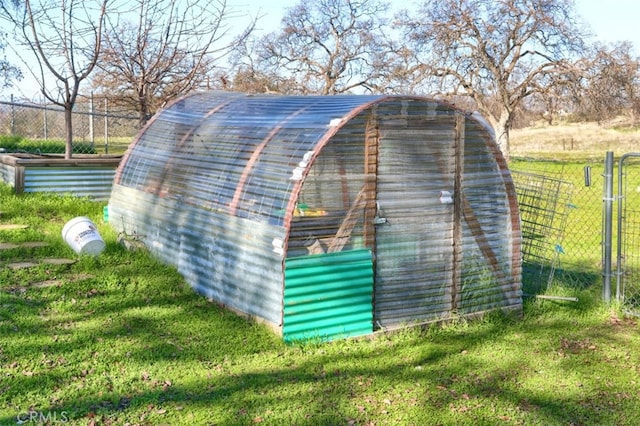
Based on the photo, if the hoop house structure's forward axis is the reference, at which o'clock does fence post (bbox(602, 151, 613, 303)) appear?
The fence post is roughly at 10 o'clock from the hoop house structure.

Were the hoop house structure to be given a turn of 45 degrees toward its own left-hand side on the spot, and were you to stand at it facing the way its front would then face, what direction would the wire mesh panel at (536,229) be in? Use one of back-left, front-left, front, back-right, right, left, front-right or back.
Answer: front-left

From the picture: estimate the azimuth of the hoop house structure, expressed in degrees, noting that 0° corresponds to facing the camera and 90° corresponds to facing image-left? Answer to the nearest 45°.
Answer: approximately 315°

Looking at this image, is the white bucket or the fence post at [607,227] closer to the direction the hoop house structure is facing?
the fence post

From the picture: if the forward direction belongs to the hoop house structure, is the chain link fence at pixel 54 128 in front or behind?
behind

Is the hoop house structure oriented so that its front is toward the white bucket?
no

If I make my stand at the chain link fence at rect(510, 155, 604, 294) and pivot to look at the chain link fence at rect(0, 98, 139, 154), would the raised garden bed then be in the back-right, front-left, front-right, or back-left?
front-left

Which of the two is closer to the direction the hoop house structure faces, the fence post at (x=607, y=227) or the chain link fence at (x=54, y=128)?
the fence post

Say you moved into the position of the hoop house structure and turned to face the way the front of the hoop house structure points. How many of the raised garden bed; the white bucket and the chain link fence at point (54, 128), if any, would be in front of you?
0

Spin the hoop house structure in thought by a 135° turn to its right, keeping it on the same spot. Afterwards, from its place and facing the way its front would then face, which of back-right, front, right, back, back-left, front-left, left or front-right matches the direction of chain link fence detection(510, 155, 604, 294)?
back-right

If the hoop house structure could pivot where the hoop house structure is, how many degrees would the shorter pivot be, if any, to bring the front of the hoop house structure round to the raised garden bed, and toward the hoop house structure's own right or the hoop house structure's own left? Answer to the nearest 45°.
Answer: approximately 180°
